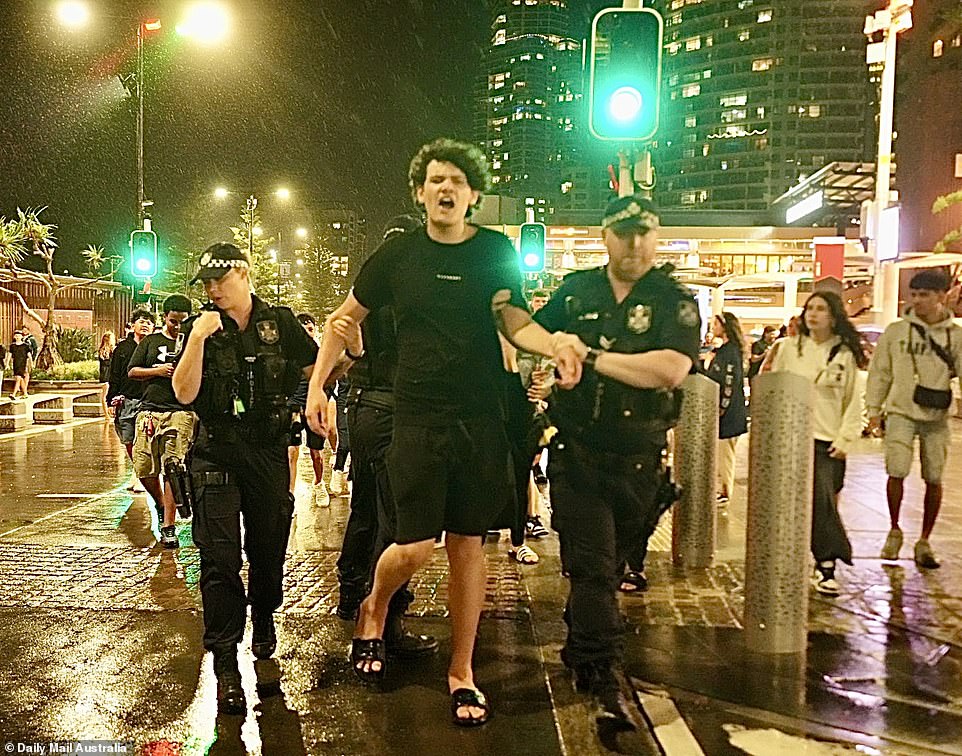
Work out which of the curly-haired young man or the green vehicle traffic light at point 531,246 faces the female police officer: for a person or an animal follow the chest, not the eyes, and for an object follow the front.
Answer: the green vehicle traffic light

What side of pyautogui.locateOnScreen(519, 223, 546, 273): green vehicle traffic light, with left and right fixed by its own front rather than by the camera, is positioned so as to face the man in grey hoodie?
front

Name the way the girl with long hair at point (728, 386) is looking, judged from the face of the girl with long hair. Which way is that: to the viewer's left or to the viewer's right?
to the viewer's left

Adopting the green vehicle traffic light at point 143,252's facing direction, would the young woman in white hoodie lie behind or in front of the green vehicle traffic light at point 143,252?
in front

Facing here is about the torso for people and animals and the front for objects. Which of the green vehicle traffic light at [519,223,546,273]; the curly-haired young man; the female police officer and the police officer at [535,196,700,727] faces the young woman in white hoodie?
the green vehicle traffic light

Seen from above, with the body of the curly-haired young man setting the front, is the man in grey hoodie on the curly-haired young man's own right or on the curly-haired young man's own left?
on the curly-haired young man's own left

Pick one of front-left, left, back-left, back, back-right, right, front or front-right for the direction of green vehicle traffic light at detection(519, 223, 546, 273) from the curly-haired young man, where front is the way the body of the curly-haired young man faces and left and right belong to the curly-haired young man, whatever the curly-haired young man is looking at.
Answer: back

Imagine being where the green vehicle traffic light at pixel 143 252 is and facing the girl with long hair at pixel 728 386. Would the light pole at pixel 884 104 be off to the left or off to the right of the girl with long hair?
left

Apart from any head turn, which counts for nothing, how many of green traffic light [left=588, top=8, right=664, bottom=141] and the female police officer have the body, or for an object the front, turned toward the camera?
2

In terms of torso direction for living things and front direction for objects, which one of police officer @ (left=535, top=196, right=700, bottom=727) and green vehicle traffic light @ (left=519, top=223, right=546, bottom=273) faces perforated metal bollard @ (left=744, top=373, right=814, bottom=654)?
the green vehicle traffic light

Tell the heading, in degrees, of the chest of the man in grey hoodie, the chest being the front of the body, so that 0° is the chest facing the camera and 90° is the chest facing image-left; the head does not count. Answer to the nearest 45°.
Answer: approximately 0°

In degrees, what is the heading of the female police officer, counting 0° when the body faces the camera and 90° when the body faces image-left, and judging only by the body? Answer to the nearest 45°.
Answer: approximately 0°

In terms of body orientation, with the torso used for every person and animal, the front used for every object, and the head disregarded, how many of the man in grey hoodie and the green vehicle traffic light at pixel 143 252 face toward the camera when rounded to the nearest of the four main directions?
2

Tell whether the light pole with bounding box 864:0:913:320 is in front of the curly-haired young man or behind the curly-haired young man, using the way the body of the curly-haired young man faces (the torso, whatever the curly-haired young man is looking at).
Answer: behind

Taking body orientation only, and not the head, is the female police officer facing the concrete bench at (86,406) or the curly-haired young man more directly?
the curly-haired young man
